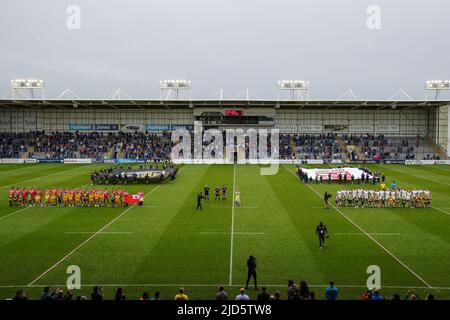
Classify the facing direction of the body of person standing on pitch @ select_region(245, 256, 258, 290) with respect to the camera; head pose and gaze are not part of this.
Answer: away from the camera
